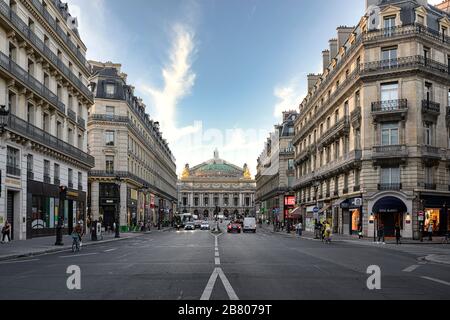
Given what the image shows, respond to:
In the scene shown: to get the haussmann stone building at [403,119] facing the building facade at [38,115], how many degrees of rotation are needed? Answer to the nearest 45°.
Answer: approximately 45° to its right
